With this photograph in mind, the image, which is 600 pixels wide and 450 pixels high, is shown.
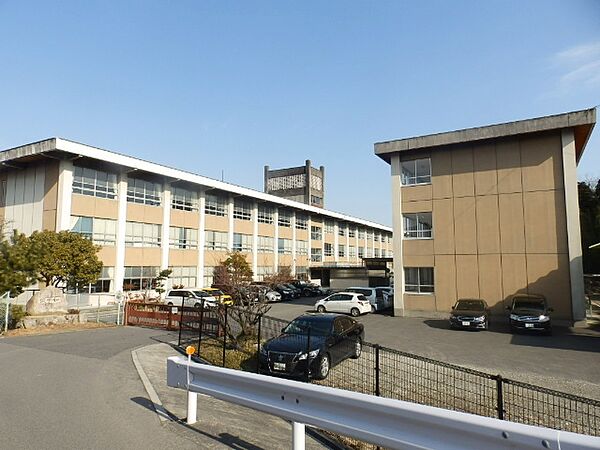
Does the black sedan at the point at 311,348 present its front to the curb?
yes

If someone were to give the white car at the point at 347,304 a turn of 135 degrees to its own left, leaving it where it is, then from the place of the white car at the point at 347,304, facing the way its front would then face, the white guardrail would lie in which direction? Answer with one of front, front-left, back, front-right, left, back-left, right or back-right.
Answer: front

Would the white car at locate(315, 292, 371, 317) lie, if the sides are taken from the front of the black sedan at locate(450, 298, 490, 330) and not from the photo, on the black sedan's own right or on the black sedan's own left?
on the black sedan's own right

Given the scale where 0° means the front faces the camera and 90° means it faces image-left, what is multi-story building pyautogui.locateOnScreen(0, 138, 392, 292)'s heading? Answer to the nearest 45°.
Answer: approximately 315°

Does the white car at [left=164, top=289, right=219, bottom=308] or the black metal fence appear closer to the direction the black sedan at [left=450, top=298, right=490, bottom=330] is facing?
the black metal fence

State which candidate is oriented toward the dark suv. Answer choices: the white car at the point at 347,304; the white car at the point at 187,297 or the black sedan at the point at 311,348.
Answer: the white car at the point at 187,297

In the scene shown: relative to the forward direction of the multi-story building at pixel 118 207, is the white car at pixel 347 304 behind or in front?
in front

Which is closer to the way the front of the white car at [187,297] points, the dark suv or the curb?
the dark suv

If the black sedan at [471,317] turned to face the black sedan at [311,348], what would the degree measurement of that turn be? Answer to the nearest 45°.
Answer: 0° — it already faces it

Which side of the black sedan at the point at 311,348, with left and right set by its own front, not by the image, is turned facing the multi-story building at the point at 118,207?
right

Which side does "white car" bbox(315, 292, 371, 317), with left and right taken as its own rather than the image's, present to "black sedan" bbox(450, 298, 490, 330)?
back

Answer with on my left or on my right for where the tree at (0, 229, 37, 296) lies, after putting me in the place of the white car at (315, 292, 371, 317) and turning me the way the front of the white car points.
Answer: on my left

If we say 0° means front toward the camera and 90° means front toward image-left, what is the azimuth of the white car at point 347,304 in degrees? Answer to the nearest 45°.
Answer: approximately 135°

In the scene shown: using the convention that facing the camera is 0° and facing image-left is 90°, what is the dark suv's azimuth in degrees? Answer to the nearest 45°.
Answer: approximately 0°
